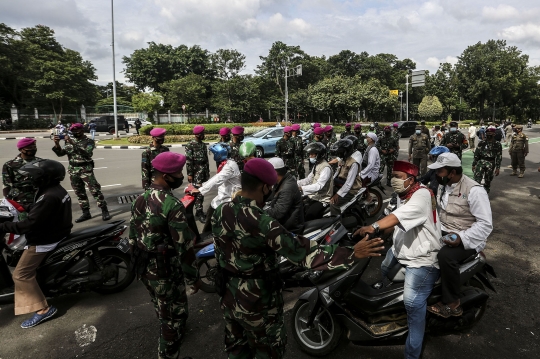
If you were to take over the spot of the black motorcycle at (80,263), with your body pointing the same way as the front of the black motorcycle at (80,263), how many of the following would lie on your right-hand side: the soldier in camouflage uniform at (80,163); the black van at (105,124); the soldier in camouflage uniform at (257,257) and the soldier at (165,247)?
2

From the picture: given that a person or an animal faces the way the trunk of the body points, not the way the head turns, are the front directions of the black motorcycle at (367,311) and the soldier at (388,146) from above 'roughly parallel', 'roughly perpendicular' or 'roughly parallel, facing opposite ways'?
roughly perpendicular

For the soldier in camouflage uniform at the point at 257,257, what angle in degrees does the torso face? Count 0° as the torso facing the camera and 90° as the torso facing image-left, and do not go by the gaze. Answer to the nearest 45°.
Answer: approximately 225°

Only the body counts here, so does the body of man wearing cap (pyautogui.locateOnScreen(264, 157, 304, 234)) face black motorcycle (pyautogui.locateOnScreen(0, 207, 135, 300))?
yes

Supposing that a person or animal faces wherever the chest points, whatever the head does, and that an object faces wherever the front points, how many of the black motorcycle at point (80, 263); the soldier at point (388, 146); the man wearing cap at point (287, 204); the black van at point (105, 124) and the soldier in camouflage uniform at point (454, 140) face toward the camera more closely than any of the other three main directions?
2

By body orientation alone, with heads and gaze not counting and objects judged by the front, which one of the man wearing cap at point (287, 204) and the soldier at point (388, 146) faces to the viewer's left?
the man wearing cap

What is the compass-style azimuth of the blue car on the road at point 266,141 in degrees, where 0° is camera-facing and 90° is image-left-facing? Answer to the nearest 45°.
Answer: approximately 45°

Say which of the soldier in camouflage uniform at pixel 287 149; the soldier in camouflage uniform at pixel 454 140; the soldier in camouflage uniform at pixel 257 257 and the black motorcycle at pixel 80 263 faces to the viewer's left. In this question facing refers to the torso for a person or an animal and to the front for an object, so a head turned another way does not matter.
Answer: the black motorcycle

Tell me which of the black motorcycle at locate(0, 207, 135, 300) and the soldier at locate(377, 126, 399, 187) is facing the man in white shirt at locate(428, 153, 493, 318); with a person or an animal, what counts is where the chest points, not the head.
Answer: the soldier

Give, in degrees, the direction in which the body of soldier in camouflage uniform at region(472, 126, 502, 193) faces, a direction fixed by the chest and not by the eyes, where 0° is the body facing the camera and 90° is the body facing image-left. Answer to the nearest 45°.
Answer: approximately 45°

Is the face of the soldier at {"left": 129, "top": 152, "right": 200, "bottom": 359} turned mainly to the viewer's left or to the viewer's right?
to the viewer's right
